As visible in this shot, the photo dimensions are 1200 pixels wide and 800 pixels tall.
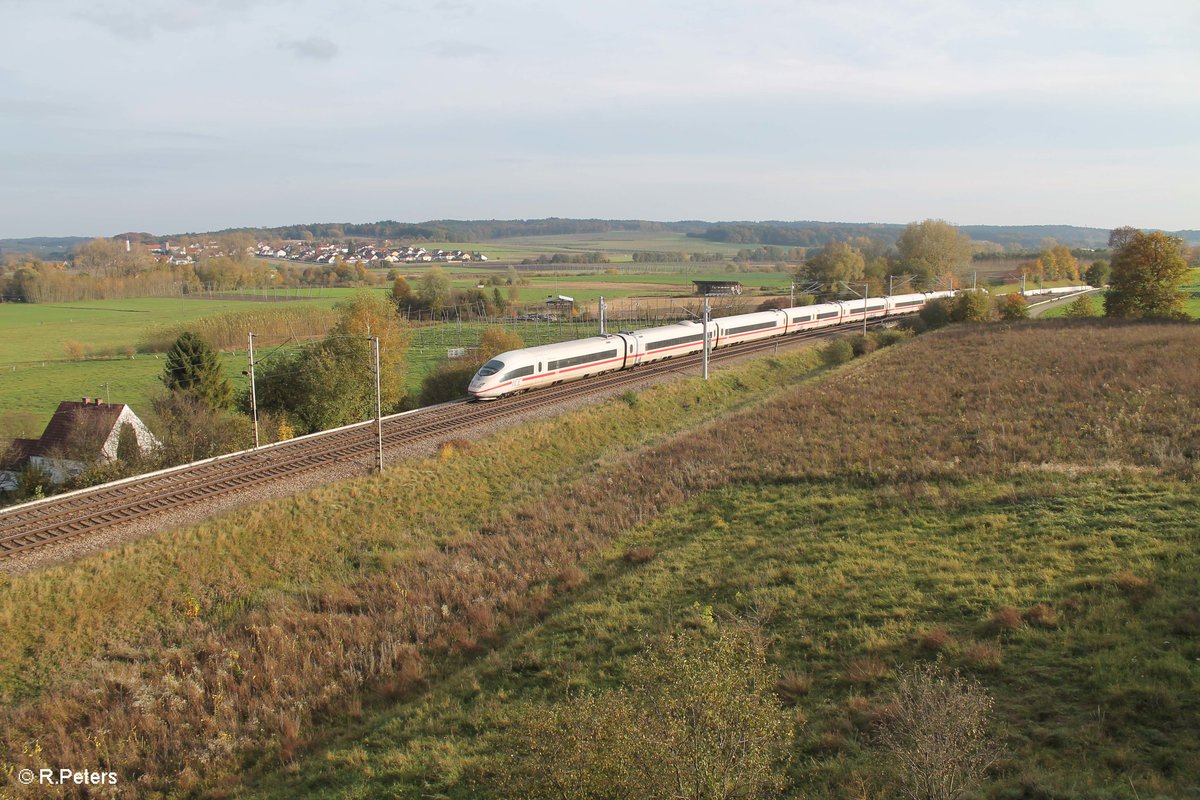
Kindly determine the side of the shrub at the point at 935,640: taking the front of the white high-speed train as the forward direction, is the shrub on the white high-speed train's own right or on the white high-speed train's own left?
on the white high-speed train's own left

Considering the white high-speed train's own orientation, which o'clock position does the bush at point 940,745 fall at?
The bush is roughly at 10 o'clock from the white high-speed train.

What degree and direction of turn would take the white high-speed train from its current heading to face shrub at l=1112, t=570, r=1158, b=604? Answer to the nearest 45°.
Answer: approximately 90° to its left

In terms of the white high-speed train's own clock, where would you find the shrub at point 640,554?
The shrub is roughly at 10 o'clock from the white high-speed train.

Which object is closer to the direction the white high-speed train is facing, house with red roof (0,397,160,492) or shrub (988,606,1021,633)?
the house with red roof

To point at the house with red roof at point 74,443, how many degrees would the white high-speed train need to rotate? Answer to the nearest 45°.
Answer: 0° — it already faces it

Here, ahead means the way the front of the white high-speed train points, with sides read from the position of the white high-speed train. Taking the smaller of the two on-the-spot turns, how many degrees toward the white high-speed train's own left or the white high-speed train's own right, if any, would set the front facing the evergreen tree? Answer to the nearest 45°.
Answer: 0° — it already faces it

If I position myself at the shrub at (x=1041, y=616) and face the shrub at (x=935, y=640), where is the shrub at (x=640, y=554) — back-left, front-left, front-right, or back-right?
front-right

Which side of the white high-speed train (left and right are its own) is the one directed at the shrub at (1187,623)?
left

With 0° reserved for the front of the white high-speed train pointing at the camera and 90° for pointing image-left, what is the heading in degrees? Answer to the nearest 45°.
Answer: approximately 45°

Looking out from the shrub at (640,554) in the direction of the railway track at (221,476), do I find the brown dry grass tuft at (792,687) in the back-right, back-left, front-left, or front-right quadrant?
back-left

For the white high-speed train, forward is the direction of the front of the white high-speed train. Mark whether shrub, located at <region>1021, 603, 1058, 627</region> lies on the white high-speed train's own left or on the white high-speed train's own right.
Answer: on the white high-speed train's own left

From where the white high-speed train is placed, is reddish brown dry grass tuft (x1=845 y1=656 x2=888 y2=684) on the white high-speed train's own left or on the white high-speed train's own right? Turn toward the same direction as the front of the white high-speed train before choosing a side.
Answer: on the white high-speed train's own left

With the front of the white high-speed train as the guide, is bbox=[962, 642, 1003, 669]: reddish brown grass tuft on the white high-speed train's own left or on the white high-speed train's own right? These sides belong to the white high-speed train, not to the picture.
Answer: on the white high-speed train's own left
